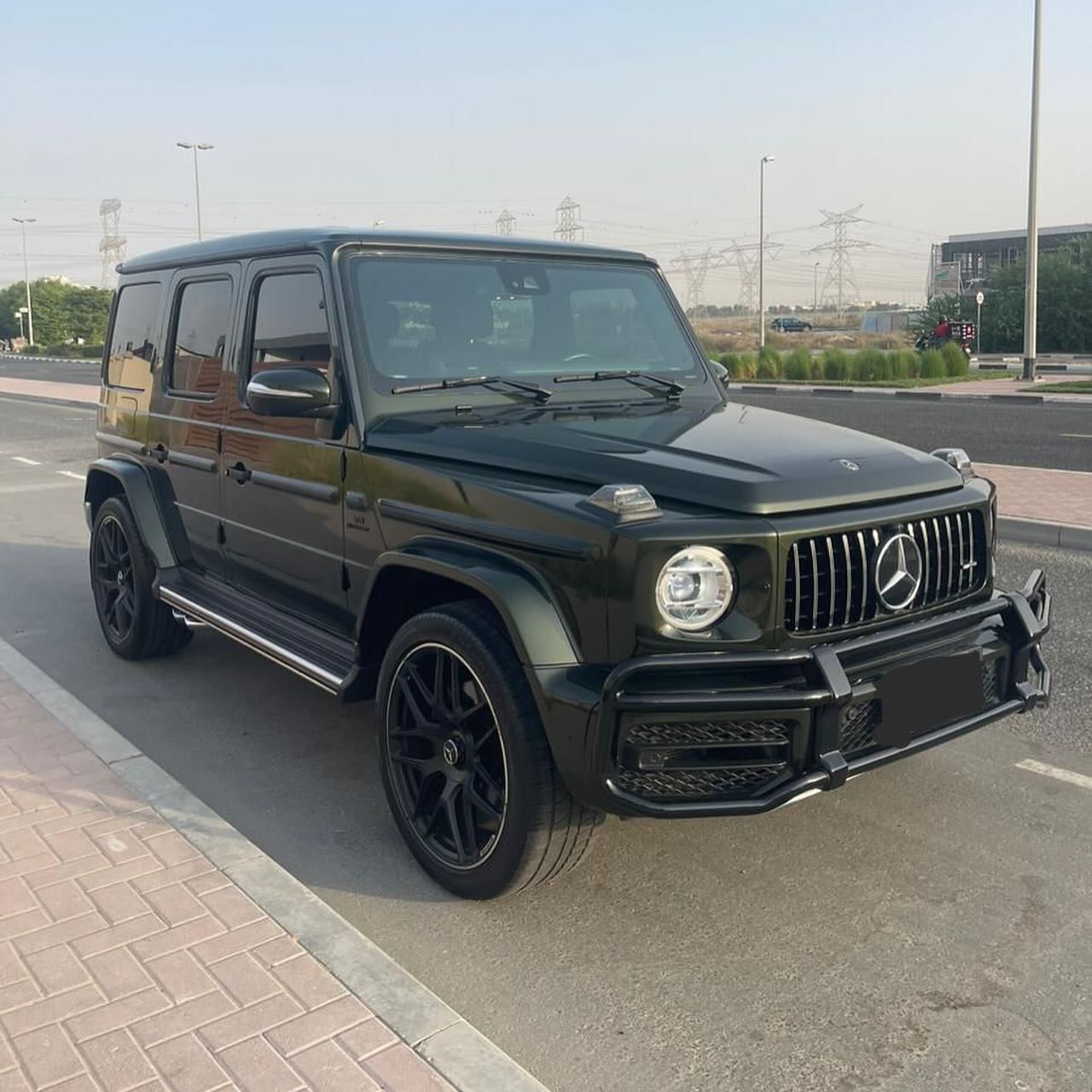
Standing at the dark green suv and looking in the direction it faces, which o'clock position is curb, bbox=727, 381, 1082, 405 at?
The curb is roughly at 8 o'clock from the dark green suv.

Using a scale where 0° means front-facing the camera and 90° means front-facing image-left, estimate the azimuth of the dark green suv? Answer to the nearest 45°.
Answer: approximately 315°

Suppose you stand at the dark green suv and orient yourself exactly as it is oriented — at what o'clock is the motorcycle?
The motorcycle is roughly at 8 o'clock from the dark green suv.

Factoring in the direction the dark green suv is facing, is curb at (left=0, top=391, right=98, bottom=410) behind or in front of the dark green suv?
behind

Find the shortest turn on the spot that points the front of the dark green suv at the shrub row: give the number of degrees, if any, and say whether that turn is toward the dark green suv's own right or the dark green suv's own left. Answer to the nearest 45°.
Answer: approximately 135° to the dark green suv's own left

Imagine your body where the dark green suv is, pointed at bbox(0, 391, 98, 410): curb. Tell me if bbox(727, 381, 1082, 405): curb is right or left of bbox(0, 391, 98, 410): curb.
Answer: right
